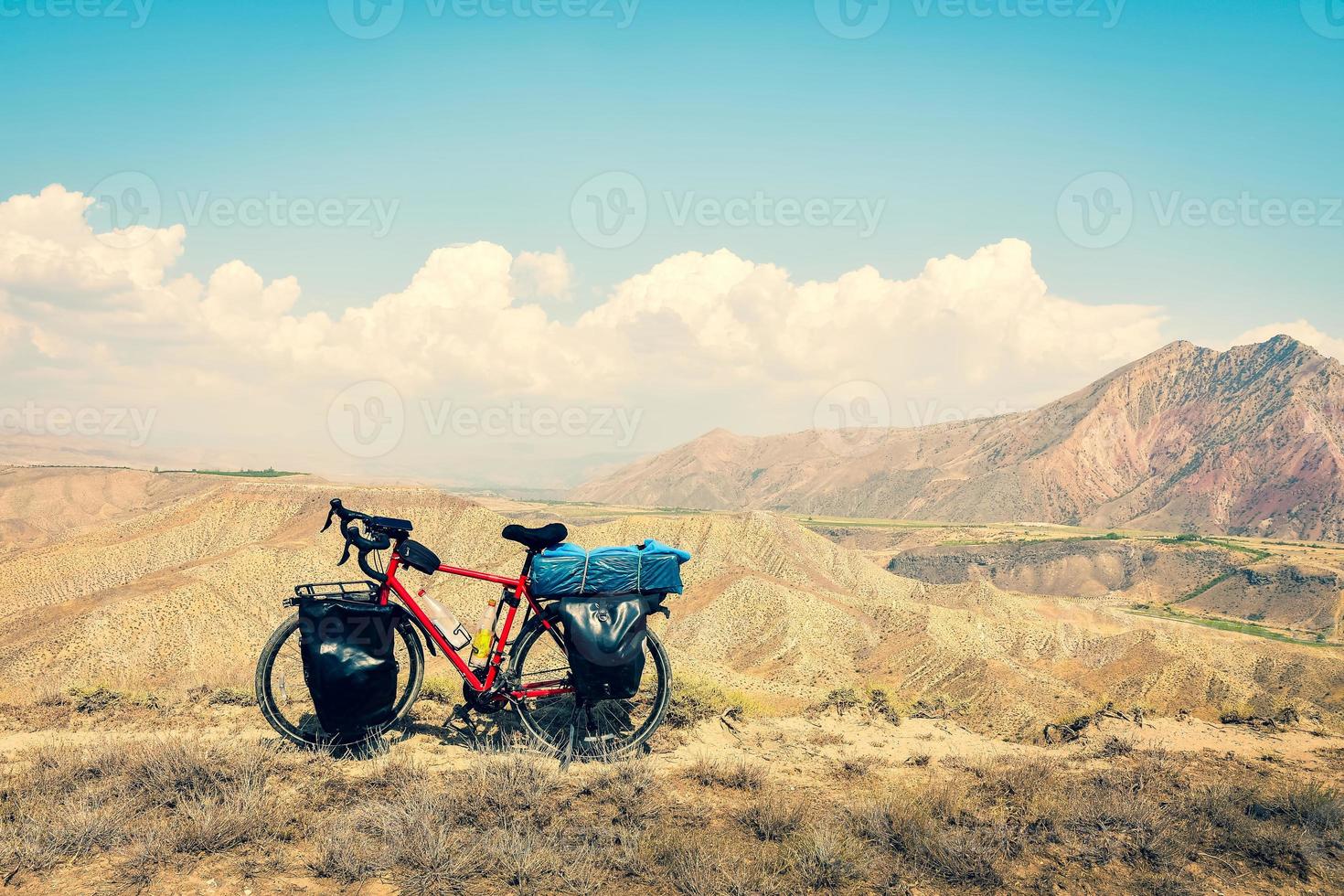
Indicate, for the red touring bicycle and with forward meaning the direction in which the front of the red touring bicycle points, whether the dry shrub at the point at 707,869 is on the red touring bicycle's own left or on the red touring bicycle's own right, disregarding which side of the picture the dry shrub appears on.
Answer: on the red touring bicycle's own left

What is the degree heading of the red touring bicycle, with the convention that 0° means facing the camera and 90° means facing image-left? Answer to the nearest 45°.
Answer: approximately 90°

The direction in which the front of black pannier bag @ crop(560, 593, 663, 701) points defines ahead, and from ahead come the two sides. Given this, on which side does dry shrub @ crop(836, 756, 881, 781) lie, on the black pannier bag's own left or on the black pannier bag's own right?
on the black pannier bag's own left

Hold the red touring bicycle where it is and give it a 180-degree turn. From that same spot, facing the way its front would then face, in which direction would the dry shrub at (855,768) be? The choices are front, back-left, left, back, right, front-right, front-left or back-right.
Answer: front

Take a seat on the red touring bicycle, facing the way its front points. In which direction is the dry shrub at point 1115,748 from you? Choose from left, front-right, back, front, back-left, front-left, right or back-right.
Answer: back
